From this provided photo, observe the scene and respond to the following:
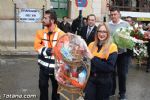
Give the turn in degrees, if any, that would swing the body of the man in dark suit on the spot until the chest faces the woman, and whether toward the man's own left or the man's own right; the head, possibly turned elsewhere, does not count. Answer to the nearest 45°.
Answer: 0° — they already face them

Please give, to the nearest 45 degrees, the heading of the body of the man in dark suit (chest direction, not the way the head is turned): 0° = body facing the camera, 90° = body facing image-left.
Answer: approximately 0°

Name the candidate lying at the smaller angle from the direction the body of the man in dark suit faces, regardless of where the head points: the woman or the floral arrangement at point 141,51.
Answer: the woman

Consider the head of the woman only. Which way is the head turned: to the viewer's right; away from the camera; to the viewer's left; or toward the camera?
toward the camera

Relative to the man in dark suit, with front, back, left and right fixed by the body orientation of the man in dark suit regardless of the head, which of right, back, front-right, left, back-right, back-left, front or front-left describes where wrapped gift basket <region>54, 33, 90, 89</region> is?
front
